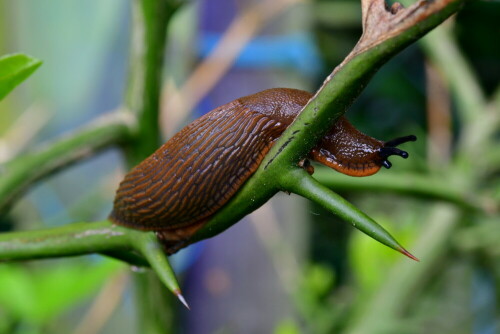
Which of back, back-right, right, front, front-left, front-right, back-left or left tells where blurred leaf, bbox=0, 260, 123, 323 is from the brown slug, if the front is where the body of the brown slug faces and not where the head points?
back-left

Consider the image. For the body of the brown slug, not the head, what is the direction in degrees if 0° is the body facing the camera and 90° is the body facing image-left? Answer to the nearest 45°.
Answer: approximately 270°
